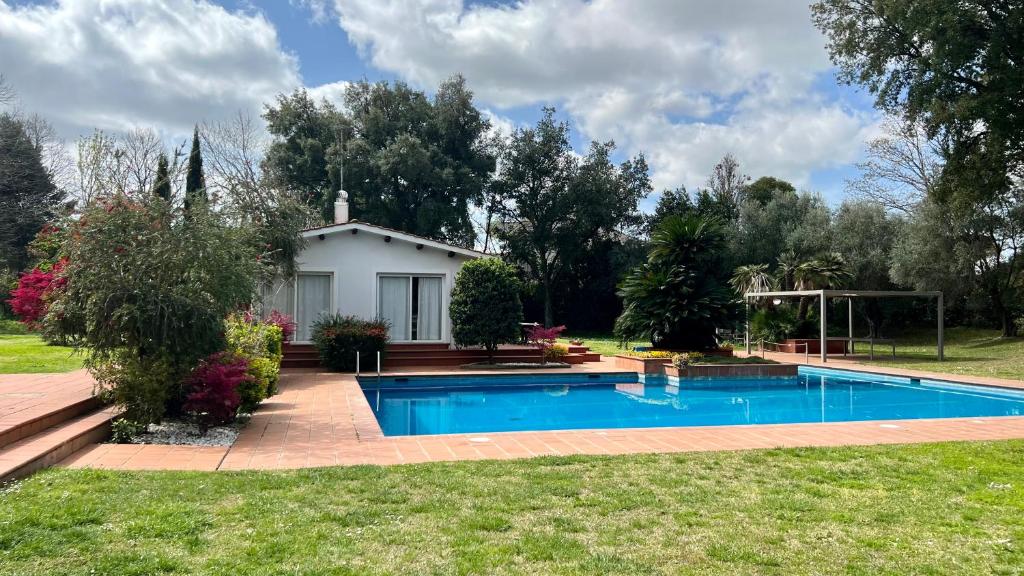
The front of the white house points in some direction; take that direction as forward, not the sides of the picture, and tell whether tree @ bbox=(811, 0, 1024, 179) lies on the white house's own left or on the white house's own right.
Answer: on the white house's own left

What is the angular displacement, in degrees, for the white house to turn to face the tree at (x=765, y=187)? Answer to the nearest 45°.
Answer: approximately 135° to its left

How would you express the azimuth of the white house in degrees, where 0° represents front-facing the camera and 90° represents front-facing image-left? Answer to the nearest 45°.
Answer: approximately 0°

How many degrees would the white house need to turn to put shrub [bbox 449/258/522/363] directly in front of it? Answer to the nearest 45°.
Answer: approximately 45° to its left

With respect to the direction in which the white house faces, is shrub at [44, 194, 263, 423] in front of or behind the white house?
in front

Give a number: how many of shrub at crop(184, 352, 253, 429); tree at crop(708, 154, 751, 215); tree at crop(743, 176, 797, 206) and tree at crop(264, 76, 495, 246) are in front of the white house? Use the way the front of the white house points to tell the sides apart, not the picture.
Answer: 1

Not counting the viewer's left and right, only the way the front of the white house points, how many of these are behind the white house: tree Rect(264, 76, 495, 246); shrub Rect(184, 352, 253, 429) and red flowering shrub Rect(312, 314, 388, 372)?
1

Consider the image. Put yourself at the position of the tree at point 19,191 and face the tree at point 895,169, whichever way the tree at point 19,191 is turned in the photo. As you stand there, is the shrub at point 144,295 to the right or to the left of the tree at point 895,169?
right

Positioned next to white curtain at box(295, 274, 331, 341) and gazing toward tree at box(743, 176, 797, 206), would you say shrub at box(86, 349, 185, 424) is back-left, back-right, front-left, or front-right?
back-right

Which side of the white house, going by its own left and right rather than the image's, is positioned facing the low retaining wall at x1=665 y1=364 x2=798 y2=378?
left

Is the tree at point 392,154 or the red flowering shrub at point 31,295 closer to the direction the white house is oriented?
the red flowering shrub

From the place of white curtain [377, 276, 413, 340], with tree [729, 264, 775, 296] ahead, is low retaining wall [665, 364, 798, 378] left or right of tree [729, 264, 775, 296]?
right

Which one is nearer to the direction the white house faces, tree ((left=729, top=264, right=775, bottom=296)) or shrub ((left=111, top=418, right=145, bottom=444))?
the shrub

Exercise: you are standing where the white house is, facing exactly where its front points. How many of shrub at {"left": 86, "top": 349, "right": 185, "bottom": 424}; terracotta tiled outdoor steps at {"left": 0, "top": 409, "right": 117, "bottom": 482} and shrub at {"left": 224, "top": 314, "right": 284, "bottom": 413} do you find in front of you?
3

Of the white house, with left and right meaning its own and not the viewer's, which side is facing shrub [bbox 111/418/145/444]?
front

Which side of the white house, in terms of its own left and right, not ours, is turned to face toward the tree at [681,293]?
left

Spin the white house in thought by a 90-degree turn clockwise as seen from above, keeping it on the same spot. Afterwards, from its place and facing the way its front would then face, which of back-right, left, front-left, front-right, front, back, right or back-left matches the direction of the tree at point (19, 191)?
front-right

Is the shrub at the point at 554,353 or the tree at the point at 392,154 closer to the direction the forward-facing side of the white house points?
the shrub

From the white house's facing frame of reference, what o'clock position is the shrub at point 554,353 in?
The shrub is roughly at 9 o'clock from the white house.
